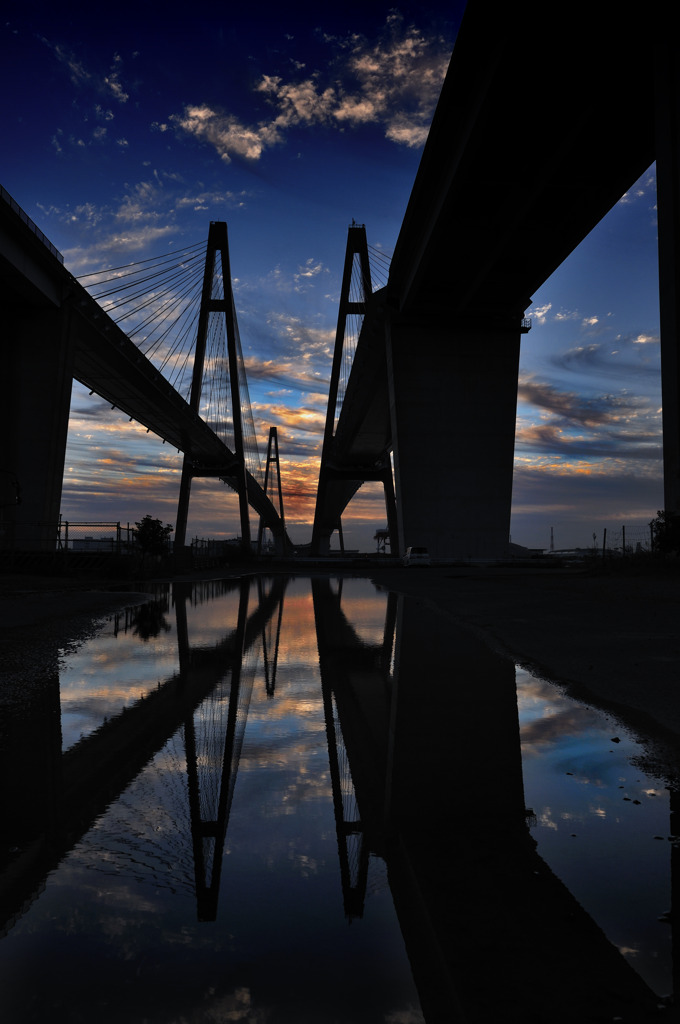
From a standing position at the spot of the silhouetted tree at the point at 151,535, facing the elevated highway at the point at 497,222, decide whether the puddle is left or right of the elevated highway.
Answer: right
